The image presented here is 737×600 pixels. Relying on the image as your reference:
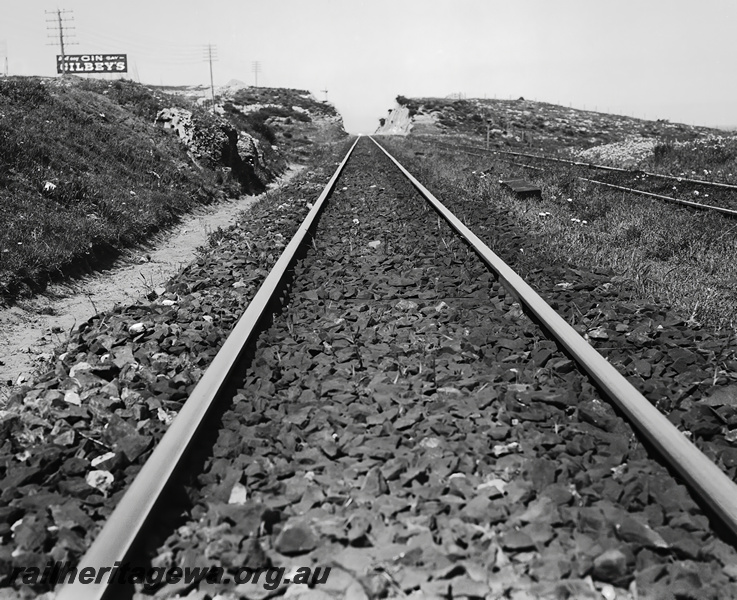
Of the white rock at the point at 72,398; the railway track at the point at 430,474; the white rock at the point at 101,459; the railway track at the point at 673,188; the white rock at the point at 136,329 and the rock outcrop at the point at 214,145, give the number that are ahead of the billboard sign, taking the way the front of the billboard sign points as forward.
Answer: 6

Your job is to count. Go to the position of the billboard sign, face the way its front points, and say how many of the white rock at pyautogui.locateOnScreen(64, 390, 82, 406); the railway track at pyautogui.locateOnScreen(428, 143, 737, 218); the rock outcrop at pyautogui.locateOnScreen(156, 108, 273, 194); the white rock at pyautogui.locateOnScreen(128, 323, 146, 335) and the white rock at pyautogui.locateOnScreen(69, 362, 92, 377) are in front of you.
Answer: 5

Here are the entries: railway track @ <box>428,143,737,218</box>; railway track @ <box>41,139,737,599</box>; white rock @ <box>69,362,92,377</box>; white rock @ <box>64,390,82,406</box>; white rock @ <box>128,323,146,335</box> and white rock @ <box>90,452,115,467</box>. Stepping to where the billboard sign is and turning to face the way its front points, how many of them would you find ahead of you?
6

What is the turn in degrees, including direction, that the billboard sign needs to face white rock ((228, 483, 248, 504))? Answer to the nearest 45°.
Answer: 0° — it already faces it

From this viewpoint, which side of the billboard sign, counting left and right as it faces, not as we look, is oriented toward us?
front

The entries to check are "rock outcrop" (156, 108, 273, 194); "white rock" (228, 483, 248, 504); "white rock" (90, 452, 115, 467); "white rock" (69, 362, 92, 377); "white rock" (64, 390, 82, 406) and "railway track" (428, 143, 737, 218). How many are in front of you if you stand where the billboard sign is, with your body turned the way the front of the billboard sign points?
6

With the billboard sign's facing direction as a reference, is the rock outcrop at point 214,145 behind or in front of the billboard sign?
in front

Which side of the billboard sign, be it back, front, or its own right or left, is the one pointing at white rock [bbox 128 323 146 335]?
front

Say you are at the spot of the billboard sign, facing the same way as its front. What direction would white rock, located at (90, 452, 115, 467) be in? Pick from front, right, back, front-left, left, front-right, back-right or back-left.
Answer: front

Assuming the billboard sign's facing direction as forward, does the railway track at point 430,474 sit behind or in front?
in front

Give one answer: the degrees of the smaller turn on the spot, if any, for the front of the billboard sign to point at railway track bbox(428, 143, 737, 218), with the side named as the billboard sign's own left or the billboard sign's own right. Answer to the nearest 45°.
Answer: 0° — it already faces it

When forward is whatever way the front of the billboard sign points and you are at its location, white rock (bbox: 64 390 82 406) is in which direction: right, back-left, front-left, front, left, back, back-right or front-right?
front

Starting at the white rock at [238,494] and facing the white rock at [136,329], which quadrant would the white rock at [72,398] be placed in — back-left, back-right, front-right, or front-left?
front-left

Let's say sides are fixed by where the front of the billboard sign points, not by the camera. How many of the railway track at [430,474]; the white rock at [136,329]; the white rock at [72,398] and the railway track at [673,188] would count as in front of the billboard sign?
4
